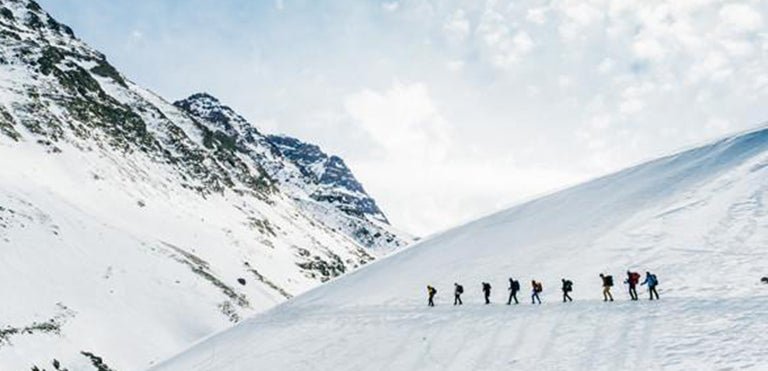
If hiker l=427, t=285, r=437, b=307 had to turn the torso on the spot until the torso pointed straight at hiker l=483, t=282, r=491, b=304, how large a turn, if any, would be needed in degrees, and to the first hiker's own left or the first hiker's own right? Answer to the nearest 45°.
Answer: approximately 135° to the first hiker's own left

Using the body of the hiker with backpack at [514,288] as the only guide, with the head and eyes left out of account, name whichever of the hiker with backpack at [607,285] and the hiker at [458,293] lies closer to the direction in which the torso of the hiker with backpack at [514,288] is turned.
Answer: the hiker

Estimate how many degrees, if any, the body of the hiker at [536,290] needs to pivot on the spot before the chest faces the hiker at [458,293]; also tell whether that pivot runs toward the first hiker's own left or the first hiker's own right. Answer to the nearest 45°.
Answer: approximately 45° to the first hiker's own right

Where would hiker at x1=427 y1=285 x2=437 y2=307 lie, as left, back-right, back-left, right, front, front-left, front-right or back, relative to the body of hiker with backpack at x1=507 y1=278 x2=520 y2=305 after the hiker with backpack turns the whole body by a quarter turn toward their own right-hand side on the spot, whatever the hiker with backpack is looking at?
front-left

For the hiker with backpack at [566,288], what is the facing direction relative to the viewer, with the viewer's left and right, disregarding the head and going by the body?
facing to the left of the viewer

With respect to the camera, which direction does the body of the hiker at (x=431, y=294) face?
to the viewer's left

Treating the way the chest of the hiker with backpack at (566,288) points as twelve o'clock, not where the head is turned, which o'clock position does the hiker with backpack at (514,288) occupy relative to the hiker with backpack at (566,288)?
the hiker with backpack at (514,288) is roughly at 1 o'clock from the hiker with backpack at (566,288).

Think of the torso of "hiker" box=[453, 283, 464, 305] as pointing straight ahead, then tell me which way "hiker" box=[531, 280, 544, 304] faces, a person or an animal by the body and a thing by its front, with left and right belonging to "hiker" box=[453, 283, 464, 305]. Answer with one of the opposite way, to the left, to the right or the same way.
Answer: the same way

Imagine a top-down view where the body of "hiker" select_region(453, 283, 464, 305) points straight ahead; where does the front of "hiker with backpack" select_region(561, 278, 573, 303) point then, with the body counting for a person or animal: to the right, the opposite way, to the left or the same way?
the same way

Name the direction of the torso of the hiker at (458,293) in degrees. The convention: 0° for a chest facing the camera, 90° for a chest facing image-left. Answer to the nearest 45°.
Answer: approximately 90°

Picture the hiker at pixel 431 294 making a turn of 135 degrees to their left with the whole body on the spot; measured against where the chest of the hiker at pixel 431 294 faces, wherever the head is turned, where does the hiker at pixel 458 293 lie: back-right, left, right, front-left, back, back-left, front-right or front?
front

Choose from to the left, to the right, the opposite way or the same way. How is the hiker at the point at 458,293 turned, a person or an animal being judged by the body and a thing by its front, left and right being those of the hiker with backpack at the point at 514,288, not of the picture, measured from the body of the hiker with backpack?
the same way

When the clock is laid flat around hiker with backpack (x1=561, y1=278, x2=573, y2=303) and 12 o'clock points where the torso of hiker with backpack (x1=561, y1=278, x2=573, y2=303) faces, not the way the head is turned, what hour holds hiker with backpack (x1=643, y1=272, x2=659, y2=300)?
hiker with backpack (x1=643, y1=272, x2=659, y2=300) is roughly at 7 o'clock from hiker with backpack (x1=561, y1=278, x2=573, y2=303).

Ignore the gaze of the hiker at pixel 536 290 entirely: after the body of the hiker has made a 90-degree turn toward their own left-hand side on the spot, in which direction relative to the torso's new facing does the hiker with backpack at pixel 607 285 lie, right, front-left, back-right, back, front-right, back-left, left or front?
front-left

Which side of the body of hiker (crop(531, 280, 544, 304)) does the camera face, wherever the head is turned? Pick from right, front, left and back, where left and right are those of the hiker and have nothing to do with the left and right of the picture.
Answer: left

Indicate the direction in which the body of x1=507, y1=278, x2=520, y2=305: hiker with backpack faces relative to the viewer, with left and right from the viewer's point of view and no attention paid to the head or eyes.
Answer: facing to the left of the viewer

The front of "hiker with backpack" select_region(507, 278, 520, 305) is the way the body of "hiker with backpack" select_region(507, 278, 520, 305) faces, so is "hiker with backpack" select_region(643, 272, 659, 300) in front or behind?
behind
